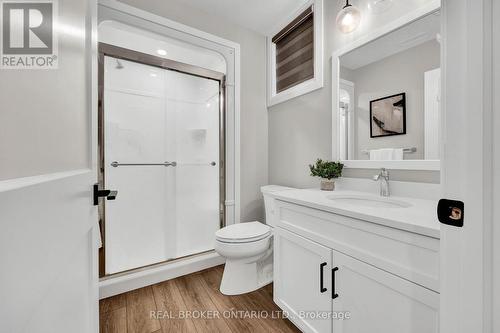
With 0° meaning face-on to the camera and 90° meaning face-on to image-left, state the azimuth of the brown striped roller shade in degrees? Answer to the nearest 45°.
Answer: approximately 45°

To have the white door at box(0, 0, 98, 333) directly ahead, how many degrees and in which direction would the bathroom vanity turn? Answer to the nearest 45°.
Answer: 0° — it already faces it

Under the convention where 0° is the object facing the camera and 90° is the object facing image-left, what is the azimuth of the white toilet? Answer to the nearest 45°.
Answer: approximately 45°

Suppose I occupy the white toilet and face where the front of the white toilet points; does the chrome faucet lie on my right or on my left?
on my left

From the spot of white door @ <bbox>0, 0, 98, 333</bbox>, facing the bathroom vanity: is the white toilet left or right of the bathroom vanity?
left

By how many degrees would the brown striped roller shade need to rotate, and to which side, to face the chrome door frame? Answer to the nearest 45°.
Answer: approximately 45° to its right

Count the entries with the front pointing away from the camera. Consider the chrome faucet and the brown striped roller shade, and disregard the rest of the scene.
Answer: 0
